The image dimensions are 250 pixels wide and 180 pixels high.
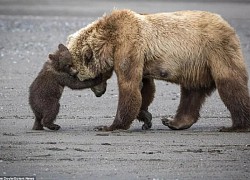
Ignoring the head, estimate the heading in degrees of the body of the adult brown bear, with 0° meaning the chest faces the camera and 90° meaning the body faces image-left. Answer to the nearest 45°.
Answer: approximately 90°

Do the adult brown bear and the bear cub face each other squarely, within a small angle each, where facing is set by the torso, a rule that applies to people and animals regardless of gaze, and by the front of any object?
yes

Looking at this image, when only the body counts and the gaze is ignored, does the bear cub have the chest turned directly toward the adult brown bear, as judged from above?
yes

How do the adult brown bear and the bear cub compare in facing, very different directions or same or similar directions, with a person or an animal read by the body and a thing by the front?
very different directions

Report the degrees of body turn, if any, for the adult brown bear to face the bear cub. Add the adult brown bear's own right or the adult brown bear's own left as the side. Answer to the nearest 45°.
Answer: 0° — it already faces it

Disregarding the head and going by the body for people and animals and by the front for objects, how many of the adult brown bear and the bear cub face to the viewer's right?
1

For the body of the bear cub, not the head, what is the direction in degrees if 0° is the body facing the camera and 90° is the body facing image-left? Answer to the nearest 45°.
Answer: approximately 270°
